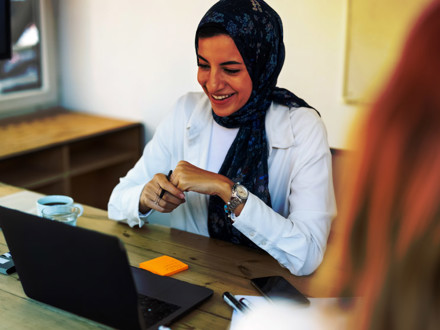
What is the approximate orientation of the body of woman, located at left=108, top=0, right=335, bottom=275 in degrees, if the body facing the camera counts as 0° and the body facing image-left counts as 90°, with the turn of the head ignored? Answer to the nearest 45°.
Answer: approximately 45°

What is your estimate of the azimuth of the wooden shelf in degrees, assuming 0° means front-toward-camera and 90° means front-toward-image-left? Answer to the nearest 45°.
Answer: approximately 315°

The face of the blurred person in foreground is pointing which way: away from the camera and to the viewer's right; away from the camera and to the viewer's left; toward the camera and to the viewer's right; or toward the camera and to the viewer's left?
away from the camera and to the viewer's left

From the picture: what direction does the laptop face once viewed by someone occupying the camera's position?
facing away from the viewer and to the right of the viewer

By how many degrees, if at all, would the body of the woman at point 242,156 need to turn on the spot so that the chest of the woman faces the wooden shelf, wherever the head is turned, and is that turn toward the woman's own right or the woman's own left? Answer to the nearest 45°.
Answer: approximately 90° to the woman's own right

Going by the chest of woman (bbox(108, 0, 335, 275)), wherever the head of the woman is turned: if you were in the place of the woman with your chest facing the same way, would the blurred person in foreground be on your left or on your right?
on your left

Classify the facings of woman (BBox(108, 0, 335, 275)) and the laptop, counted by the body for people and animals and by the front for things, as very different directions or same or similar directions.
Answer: very different directions

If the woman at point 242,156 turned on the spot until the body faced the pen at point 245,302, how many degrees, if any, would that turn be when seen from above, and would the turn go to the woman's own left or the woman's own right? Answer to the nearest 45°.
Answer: approximately 45° to the woman's own left
